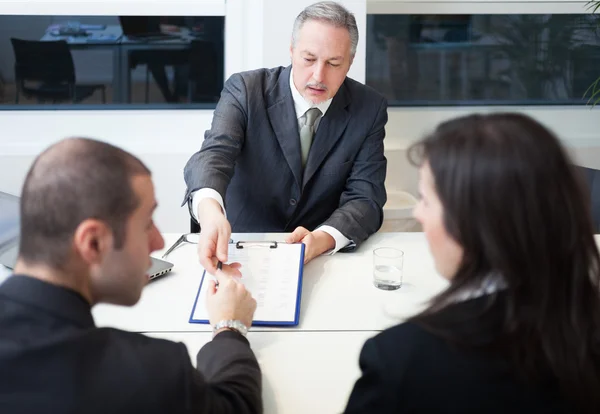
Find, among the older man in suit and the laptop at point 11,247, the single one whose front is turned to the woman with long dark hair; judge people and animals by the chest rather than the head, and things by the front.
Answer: the older man in suit

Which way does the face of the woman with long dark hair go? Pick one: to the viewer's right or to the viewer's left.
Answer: to the viewer's left

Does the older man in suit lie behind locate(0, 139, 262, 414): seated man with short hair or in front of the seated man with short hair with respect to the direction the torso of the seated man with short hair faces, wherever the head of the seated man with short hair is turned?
in front

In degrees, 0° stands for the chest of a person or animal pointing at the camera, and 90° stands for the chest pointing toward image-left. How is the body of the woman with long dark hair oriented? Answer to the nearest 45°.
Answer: approximately 135°

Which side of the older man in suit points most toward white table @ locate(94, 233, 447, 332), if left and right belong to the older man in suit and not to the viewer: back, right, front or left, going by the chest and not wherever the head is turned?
front

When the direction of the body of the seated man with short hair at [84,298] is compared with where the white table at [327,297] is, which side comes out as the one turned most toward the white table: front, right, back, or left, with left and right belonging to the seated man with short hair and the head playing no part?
front

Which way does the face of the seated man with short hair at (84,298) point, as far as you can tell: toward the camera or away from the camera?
away from the camera

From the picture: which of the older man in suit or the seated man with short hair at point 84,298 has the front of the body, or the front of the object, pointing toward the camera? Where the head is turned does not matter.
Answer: the older man in suit

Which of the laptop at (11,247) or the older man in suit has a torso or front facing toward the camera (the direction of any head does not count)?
the older man in suit

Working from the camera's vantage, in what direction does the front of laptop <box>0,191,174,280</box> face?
facing away from the viewer and to the right of the viewer

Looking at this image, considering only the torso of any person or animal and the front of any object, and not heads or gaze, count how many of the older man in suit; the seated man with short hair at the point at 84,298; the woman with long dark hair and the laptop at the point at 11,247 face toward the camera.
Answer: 1

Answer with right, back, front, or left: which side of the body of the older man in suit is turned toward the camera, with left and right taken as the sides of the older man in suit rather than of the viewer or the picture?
front

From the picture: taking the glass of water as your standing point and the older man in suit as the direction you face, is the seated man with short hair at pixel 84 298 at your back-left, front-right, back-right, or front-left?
back-left

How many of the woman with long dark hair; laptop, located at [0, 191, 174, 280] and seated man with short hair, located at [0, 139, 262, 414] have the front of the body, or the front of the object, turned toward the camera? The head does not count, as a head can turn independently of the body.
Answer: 0

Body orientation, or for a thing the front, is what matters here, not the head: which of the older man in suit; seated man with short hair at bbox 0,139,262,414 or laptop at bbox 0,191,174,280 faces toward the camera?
the older man in suit
